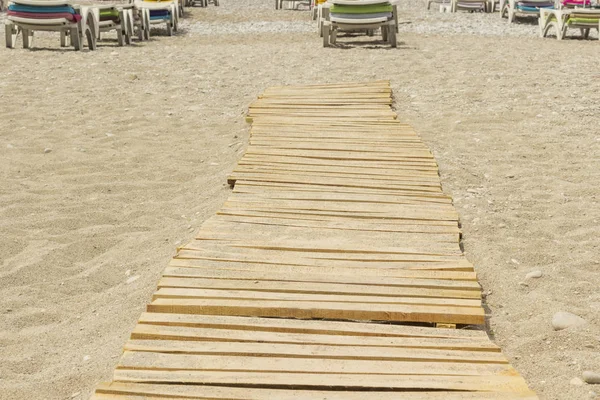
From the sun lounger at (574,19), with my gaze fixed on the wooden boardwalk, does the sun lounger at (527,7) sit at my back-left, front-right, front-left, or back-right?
back-right

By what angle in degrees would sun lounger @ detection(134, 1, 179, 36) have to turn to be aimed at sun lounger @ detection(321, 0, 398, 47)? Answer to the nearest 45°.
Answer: approximately 135° to its right

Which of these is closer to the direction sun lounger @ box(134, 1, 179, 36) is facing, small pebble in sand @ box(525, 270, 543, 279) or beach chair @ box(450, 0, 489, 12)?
the beach chair

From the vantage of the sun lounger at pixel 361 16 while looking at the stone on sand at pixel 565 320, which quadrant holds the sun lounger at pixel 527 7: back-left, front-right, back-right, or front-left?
back-left

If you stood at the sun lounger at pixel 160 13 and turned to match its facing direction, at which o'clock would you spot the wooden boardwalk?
The wooden boardwalk is roughly at 6 o'clock from the sun lounger.

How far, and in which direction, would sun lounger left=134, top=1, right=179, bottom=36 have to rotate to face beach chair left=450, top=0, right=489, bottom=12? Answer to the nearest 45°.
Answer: approximately 45° to its right

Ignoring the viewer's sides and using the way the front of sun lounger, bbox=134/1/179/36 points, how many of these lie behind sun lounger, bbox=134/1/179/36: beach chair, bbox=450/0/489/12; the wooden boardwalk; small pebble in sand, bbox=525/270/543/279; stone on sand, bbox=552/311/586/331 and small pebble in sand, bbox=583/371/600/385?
4

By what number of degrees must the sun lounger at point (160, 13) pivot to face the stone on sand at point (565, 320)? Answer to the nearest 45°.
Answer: approximately 180°

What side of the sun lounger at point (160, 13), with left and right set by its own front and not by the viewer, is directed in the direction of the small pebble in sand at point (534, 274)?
back
